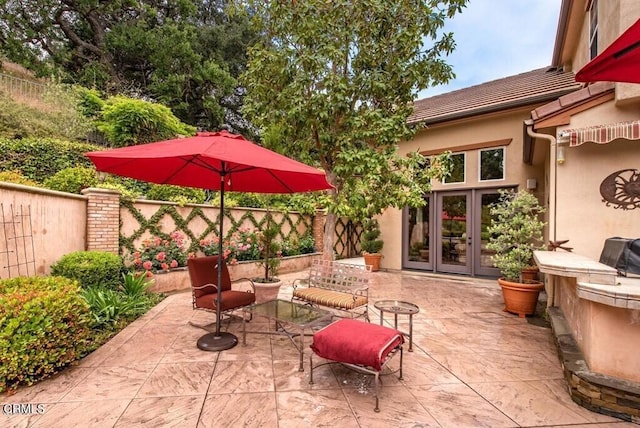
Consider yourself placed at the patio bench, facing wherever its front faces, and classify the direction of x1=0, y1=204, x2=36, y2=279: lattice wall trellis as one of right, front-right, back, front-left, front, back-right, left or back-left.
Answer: front-right

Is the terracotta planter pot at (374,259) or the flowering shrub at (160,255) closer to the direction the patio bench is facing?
the flowering shrub

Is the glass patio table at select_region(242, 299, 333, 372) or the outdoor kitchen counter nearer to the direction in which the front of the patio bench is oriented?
the glass patio table

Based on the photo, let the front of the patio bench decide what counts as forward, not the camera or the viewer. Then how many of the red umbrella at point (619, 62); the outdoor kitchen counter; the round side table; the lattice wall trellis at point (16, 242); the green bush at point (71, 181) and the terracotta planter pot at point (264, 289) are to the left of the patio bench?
3

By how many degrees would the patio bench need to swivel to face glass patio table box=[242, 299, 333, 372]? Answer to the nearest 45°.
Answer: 0° — it already faces it

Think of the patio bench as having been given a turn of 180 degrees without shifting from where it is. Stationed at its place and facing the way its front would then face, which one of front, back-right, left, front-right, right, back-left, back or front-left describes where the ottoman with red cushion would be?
back-right

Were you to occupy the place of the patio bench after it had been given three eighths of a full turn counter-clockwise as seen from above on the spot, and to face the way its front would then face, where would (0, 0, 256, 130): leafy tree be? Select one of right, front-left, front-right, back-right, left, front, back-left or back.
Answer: back-left

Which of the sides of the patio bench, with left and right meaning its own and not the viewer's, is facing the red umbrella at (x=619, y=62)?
left

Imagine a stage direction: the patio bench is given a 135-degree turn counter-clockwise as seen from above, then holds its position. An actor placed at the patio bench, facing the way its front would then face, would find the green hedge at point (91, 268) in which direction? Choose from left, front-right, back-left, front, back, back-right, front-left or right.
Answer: back

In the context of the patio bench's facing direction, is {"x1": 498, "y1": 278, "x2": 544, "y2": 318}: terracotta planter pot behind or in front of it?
behind

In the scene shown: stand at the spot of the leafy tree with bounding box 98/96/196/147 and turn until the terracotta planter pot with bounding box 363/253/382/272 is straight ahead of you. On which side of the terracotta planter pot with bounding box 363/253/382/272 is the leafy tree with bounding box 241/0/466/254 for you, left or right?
right

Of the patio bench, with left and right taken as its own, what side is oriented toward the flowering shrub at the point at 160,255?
right

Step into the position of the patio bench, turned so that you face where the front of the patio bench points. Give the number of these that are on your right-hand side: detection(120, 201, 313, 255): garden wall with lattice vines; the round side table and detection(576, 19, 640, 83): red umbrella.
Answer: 1

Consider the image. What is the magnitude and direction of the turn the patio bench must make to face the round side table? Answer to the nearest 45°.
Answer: approximately 90° to its left
